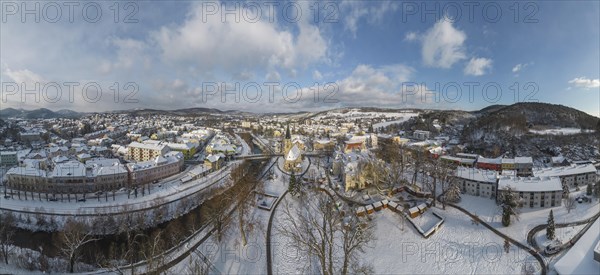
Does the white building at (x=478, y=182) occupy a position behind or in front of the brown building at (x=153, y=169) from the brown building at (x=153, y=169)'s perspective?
in front

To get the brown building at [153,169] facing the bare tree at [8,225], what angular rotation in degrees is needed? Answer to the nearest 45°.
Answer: approximately 90° to its right

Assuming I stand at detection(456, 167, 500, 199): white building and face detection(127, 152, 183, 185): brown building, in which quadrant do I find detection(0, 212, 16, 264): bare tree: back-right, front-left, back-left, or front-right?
front-left

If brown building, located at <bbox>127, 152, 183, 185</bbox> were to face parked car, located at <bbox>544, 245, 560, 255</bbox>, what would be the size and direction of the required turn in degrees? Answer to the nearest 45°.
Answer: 0° — it already faces it

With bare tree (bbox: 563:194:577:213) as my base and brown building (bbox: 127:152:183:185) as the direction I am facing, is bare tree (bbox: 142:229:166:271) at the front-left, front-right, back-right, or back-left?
front-left

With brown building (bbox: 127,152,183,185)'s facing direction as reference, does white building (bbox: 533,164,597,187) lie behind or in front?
in front

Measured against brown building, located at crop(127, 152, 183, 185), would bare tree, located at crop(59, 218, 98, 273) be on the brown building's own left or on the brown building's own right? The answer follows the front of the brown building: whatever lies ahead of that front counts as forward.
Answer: on the brown building's own right

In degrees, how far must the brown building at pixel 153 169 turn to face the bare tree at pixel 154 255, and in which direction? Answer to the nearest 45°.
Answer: approximately 45° to its right

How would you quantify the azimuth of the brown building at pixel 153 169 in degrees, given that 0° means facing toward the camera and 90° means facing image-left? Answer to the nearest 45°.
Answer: approximately 315°

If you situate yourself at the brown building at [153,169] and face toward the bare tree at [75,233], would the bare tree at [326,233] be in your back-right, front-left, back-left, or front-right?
front-left
